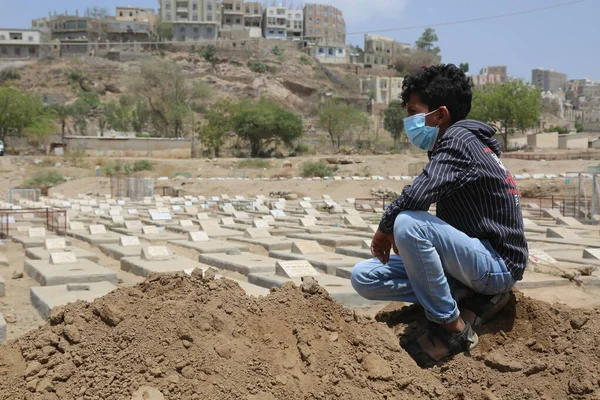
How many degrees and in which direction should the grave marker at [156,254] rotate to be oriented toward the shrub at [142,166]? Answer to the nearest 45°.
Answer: approximately 180°

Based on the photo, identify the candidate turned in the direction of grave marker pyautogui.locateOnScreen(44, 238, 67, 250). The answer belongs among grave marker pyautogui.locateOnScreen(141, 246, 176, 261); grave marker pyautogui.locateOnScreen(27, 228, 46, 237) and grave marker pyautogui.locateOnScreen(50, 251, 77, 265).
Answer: grave marker pyautogui.locateOnScreen(27, 228, 46, 237)

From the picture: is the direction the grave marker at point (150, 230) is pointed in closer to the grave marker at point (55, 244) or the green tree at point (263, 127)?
the grave marker

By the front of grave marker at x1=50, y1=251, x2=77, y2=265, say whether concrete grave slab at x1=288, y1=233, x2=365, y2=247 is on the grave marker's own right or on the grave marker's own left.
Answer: on the grave marker's own left

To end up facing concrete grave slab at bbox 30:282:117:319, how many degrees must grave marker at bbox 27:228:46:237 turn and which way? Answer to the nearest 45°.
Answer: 0° — it already faces it

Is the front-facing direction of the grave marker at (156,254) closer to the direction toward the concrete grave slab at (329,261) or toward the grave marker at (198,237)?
the concrete grave slab

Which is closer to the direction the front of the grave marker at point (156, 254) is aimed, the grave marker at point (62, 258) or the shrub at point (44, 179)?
the grave marker

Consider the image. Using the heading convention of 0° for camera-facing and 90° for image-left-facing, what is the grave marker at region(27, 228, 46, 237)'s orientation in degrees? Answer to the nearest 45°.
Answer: approximately 0°

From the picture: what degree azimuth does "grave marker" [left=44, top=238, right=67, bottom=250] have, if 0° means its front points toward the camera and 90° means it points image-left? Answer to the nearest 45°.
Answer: approximately 0°
